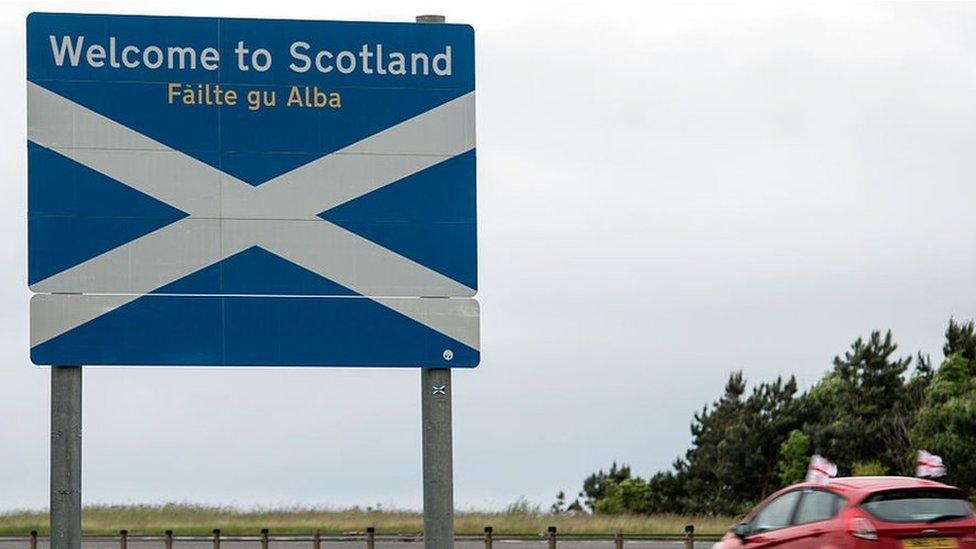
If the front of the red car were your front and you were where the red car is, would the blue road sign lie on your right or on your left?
on your left

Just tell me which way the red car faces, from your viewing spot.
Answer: facing away from the viewer and to the left of the viewer

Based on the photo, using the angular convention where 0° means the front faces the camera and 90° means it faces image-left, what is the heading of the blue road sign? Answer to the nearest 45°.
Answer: approximately 0°

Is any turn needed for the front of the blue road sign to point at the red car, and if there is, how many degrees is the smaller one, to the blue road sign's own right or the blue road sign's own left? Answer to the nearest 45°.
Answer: approximately 135° to the blue road sign's own left

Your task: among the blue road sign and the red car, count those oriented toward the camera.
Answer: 1
